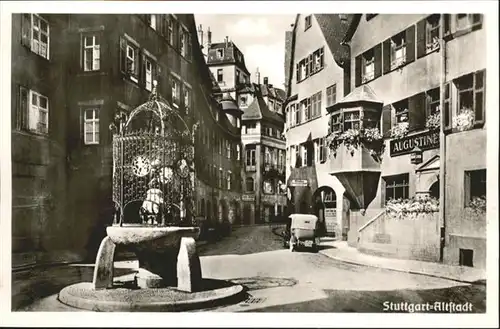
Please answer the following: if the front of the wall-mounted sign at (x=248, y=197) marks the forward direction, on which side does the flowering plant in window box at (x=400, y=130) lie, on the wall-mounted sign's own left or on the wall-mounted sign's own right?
on the wall-mounted sign's own left

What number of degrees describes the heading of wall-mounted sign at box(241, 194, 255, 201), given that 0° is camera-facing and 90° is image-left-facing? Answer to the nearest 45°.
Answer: approximately 0°

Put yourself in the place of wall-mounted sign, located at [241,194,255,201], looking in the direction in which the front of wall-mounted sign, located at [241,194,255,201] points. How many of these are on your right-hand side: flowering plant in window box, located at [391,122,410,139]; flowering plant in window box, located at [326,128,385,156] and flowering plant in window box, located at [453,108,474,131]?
0
